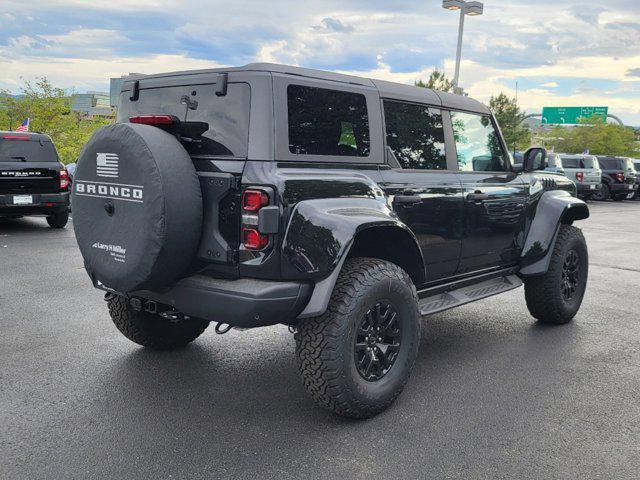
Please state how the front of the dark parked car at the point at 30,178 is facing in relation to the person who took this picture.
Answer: facing away from the viewer

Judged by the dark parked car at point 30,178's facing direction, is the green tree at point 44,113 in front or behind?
in front

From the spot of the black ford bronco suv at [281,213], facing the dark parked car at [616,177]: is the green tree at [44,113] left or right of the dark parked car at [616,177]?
left

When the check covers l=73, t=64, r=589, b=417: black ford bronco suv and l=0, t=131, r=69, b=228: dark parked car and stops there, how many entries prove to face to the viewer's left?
0

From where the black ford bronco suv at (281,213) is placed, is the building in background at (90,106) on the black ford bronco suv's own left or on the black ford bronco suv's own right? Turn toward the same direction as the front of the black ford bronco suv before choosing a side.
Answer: on the black ford bronco suv's own left

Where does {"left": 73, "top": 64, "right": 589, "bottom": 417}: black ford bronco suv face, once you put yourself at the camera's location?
facing away from the viewer and to the right of the viewer

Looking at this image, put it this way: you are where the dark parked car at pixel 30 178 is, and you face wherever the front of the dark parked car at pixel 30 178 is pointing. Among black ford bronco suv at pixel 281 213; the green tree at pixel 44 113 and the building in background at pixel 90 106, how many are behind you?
1

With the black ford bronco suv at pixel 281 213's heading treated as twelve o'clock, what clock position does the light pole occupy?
The light pole is roughly at 11 o'clock from the black ford bronco suv.

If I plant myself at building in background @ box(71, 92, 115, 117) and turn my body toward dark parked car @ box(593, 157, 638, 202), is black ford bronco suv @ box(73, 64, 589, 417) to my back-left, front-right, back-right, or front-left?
front-right

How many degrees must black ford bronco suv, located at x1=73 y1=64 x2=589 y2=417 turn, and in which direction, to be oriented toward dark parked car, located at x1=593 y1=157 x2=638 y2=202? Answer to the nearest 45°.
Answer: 0° — it already faces it

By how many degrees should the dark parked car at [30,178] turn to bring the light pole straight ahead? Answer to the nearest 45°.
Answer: approximately 45° to its right

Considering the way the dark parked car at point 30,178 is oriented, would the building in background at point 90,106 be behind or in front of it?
in front

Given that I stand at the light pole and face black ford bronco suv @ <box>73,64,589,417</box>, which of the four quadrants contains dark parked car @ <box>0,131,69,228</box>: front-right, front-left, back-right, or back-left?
front-right

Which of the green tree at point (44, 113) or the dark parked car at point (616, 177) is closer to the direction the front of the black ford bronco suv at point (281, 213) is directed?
the dark parked car

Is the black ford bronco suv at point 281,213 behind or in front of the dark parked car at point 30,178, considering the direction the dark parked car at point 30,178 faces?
behind

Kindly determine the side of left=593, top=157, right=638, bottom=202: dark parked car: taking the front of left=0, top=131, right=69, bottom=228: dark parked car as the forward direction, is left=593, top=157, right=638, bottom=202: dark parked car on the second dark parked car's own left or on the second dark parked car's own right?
on the second dark parked car's own right
